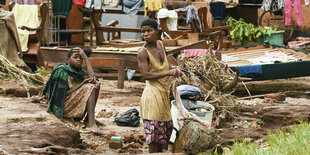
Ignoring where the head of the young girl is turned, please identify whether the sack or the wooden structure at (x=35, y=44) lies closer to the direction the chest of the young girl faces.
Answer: the sack

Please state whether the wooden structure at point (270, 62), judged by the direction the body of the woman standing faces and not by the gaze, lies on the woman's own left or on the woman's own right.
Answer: on the woman's own left

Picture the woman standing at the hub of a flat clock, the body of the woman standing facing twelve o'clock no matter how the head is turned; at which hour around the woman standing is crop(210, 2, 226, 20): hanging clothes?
The hanging clothes is roughly at 8 o'clock from the woman standing.

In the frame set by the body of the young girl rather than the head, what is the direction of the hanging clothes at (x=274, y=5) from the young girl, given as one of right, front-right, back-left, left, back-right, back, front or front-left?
left

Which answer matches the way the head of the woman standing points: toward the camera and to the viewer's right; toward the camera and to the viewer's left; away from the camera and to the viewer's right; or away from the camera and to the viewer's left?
toward the camera and to the viewer's left

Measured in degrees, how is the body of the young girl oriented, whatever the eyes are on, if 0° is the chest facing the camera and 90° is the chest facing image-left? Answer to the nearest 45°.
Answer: approximately 315°

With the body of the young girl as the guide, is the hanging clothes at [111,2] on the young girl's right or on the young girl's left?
on the young girl's left

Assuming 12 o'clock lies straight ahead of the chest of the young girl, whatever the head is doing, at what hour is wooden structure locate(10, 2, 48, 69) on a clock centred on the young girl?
The wooden structure is roughly at 7 o'clock from the young girl.

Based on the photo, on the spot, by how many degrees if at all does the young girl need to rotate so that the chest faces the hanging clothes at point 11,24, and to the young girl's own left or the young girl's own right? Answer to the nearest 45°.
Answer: approximately 135° to the young girl's own left

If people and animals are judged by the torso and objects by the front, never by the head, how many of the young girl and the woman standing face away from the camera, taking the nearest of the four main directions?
0
